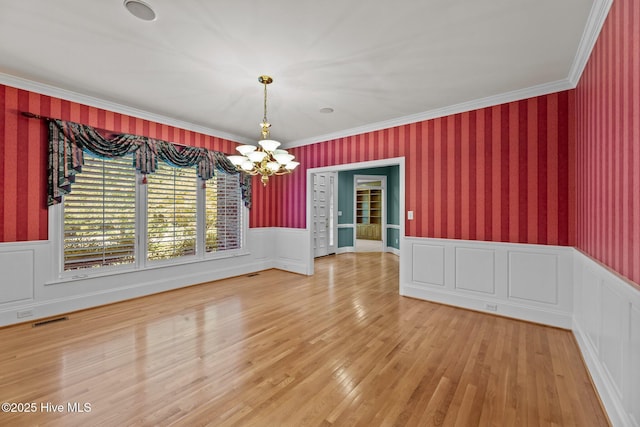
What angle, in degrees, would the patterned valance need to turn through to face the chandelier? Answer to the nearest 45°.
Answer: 0° — it already faces it

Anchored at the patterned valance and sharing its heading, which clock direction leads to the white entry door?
The white entry door is roughly at 10 o'clock from the patterned valance.

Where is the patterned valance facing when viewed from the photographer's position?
facing the viewer and to the right of the viewer

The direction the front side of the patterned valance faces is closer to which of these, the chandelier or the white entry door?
the chandelier
